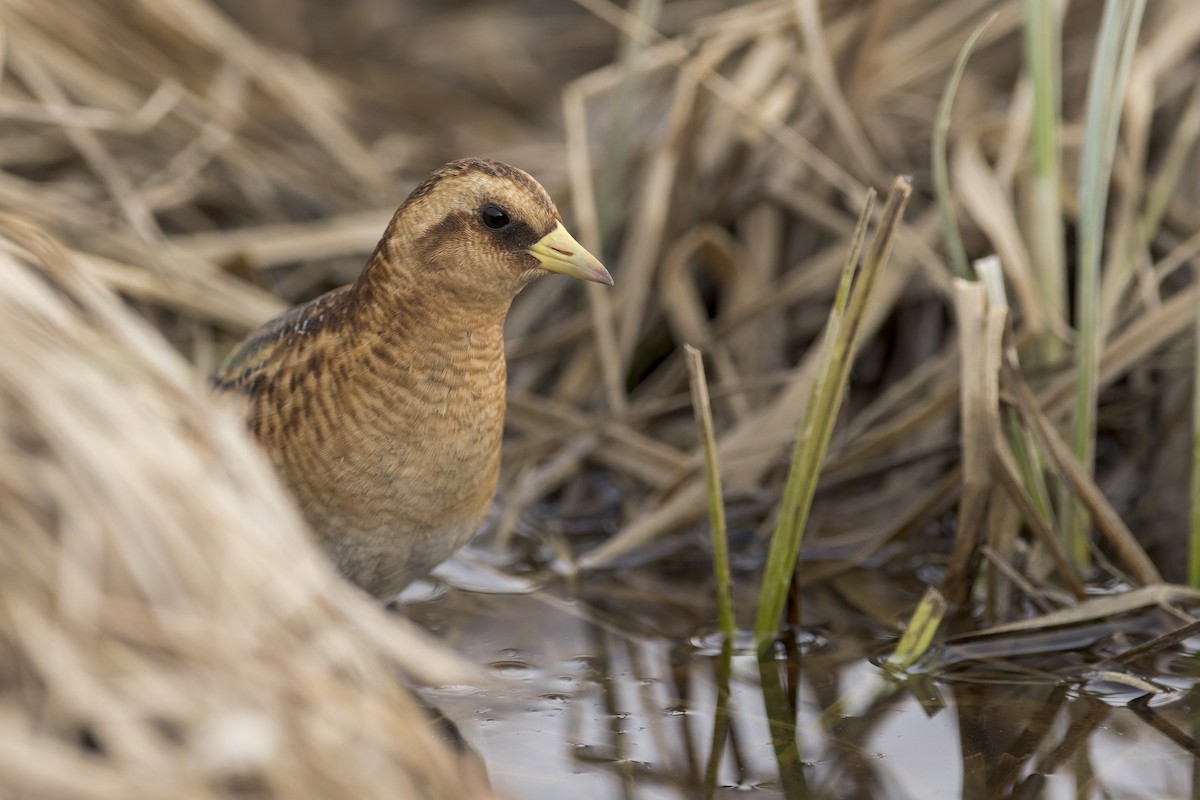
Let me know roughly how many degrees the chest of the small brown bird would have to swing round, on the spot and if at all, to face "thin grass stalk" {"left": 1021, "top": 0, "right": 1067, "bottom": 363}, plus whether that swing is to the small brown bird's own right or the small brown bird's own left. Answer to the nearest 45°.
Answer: approximately 45° to the small brown bird's own left

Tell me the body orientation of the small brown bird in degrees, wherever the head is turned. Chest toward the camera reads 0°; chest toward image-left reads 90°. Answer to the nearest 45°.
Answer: approximately 315°

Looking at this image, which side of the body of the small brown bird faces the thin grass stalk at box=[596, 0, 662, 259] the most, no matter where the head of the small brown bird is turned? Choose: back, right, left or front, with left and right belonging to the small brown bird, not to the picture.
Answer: left
